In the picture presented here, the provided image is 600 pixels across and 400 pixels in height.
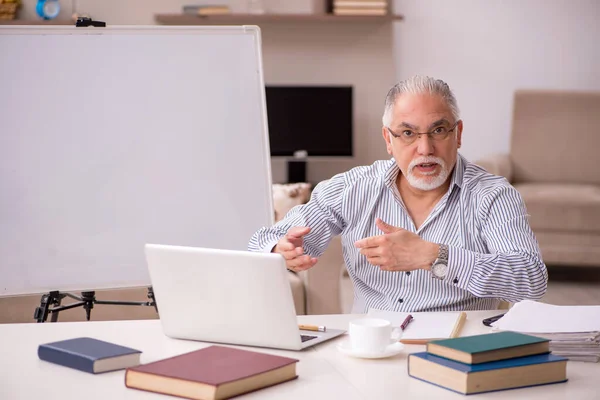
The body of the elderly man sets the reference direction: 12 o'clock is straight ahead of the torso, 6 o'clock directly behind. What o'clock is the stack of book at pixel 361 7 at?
The stack of book is roughly at 6 o'clock from the elderly man.

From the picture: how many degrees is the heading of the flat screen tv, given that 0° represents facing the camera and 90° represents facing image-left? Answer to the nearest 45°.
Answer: approximately 0°

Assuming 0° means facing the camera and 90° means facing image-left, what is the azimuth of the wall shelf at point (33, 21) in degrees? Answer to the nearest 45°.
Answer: approximately 0°

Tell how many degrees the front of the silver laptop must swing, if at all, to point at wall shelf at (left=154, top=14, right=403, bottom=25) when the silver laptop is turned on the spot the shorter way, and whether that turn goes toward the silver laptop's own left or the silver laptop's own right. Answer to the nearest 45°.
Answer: approximately 45° to the silver laptop's own left

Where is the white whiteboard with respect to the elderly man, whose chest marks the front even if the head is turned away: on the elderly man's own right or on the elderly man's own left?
on the elderly man's own right

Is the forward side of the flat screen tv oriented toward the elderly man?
yes

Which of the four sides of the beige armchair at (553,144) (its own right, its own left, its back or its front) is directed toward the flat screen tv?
right

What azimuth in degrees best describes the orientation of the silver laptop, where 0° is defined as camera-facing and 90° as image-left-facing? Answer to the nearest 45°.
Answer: approximately 225°
